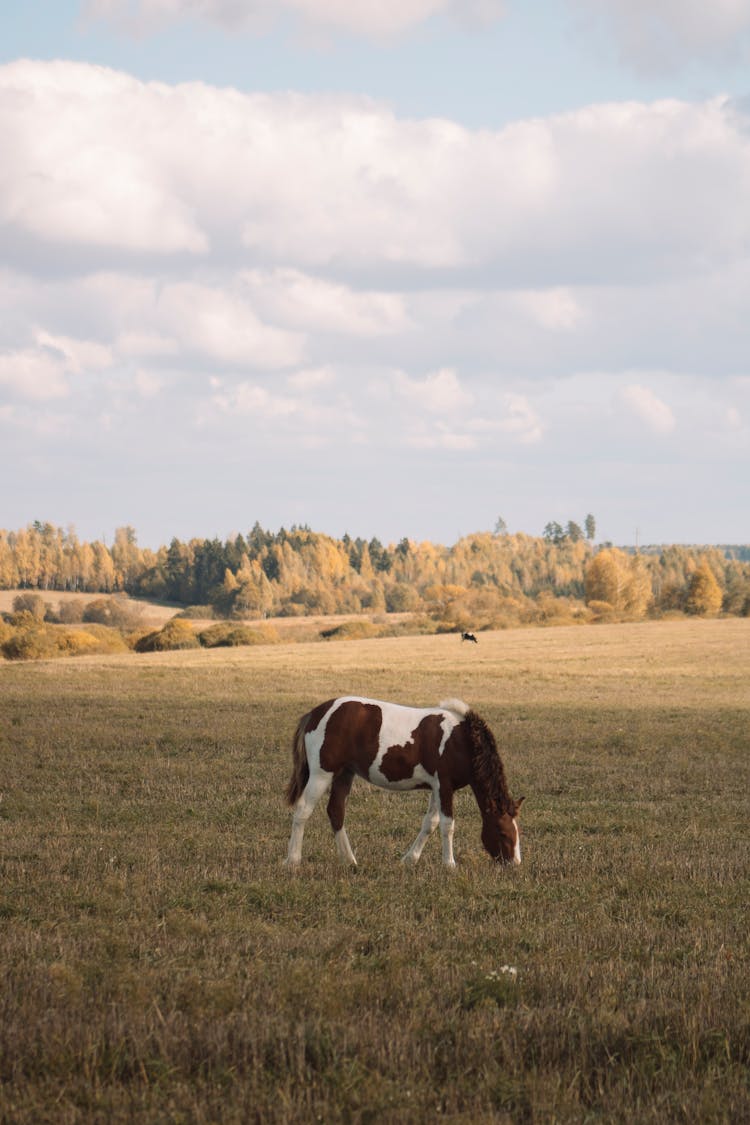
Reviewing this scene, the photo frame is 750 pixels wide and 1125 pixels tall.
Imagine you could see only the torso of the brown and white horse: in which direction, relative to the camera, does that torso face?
to the viewer's right
